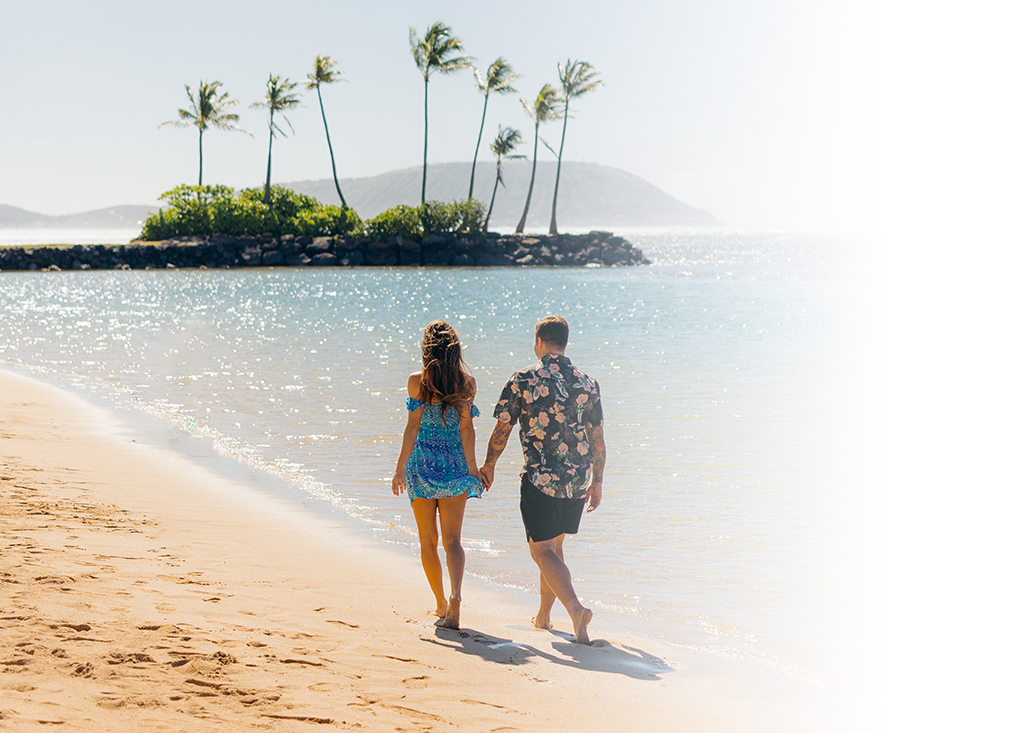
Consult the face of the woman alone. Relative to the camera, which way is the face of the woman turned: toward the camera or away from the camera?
away from the camera

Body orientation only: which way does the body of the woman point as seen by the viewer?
away from the camera

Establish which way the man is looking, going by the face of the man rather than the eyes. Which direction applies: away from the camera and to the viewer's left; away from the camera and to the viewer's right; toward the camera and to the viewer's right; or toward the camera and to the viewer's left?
away from the camera and to the viewer's left
